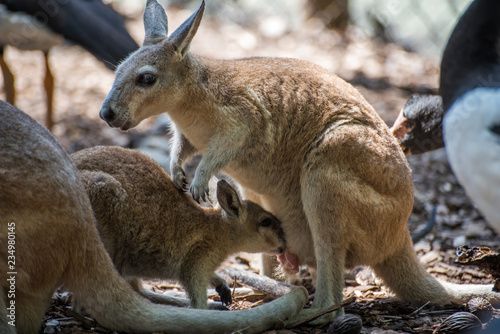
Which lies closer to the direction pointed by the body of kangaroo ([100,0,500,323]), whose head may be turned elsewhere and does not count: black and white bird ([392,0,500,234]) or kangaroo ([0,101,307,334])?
the kangaroo

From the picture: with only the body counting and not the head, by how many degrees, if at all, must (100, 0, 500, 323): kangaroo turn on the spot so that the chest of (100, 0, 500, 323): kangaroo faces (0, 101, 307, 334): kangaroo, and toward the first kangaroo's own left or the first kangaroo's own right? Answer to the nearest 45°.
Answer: approximately 45° to the first kangaroo's own left

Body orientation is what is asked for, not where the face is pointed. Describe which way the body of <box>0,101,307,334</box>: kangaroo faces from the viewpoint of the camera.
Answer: to the viewer's left

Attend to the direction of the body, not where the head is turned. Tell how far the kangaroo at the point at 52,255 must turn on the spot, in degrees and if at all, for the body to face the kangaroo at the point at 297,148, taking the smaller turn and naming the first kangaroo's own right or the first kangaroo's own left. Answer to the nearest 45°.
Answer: approximately 180°

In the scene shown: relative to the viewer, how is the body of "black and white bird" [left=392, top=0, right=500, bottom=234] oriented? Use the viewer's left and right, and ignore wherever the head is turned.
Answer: facing to the left of the viewer

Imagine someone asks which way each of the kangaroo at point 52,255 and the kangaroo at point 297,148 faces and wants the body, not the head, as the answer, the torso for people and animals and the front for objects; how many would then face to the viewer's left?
2

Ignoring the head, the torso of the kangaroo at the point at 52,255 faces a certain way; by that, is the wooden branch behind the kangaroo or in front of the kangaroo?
behind

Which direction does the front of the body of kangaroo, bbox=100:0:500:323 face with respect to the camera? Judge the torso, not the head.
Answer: to the viewer's left
